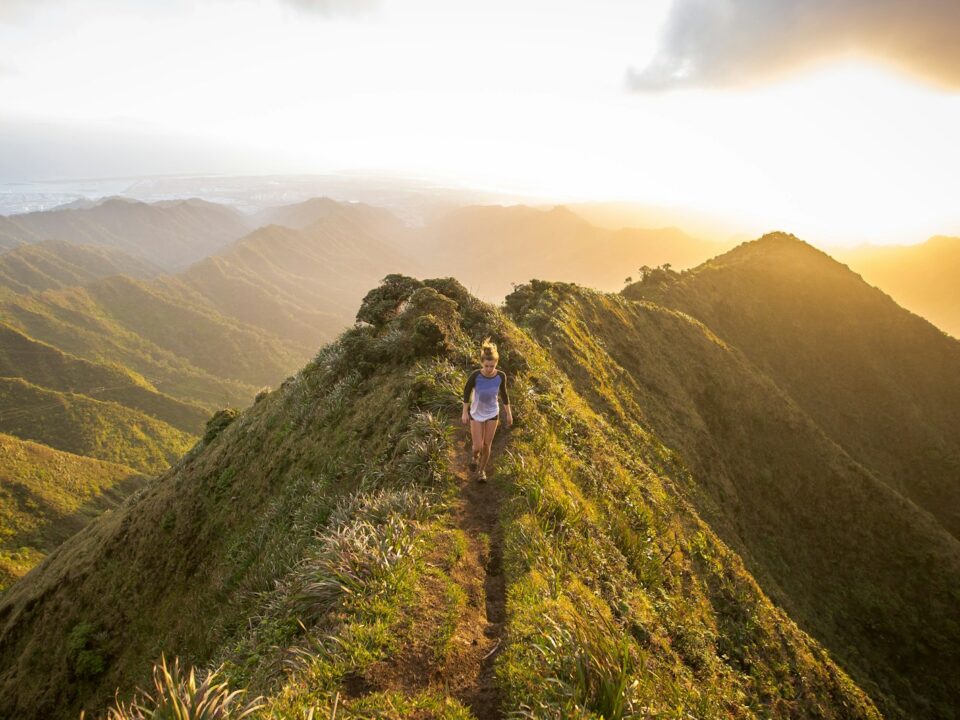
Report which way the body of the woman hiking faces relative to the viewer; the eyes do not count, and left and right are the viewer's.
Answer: facing the viewer

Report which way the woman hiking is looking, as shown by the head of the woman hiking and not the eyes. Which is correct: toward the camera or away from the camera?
toward the camera

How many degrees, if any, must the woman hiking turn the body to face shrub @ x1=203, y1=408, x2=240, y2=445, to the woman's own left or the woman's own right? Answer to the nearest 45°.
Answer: approximately 135° to the woman's own right
